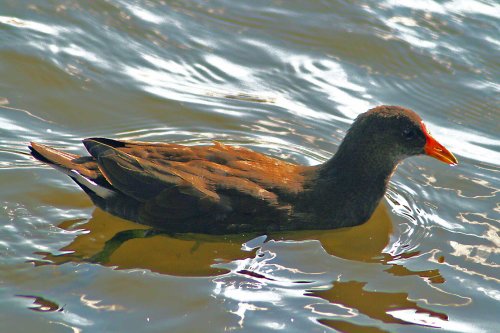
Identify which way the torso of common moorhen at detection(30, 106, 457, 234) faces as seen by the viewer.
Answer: to the viewer's right
